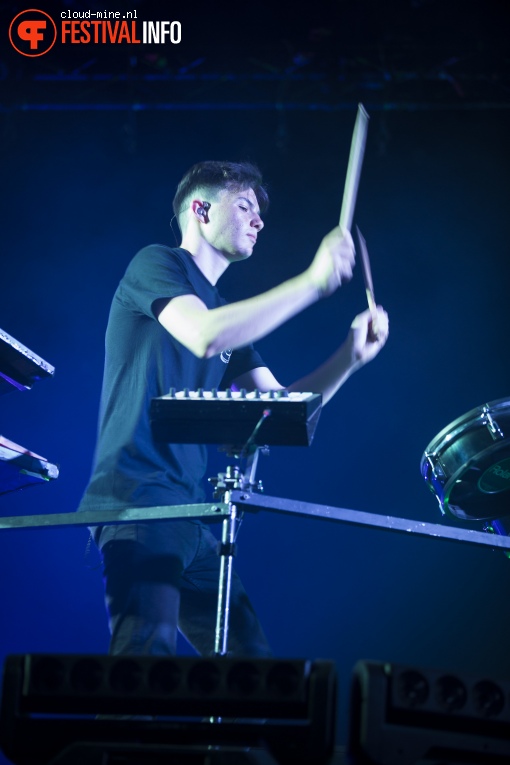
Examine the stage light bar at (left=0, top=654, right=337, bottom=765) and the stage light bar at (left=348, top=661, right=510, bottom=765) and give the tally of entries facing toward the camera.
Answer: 2

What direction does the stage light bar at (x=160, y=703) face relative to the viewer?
toward the camera

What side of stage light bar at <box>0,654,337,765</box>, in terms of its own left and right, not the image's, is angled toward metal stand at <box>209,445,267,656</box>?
back

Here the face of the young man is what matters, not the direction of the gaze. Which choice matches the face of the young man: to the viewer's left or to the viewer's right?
to the viewer's right

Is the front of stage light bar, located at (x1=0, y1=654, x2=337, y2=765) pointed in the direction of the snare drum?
no

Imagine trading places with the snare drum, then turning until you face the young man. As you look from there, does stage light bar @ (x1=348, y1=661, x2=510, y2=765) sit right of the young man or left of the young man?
left

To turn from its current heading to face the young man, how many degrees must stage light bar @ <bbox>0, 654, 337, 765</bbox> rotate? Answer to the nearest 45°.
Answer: approximately 180°

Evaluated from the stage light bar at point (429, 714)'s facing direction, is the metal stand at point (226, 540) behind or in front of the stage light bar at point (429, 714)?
behind

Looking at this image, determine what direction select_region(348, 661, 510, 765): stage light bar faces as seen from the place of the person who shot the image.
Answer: facing the viewer

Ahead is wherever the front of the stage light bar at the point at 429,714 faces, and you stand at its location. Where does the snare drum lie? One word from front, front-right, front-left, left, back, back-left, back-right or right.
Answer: back

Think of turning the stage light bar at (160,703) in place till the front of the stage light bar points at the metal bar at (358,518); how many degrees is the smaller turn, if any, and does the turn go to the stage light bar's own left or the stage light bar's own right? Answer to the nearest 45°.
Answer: approximately 135° to the stage light bar's own left

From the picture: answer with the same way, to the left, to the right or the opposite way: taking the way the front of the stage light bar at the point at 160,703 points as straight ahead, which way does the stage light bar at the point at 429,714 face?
the same way
